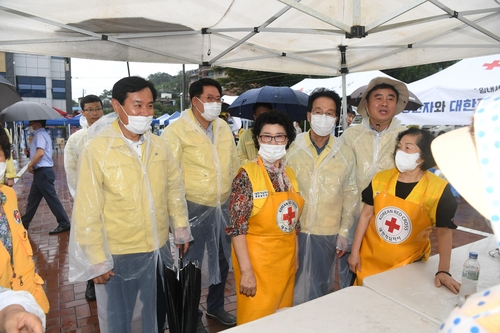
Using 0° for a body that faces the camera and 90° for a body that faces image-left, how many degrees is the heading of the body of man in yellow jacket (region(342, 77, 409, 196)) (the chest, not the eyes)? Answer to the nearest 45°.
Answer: approximately 0°

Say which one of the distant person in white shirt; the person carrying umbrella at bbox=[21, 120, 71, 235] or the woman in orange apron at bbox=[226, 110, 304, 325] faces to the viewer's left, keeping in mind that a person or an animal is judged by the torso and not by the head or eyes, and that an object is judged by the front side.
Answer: the person carrying umbrella

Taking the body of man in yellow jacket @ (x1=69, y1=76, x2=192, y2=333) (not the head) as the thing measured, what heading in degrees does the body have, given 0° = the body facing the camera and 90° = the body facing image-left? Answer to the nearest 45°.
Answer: approximately 315°

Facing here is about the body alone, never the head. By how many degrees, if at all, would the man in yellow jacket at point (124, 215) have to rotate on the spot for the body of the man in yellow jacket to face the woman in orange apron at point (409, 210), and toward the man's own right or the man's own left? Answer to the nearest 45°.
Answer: approximately 45° to the man's own left

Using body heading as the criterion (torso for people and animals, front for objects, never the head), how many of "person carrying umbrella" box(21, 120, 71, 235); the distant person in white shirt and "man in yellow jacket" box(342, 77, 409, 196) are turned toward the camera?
2

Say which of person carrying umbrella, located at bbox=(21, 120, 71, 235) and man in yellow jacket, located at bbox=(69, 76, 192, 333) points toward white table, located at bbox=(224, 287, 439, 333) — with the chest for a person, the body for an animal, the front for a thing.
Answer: the man in yellow jacket

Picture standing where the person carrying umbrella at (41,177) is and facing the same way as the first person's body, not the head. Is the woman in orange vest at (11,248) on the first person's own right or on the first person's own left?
on the first person's own left

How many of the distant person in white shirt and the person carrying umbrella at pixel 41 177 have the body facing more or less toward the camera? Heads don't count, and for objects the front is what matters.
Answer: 1

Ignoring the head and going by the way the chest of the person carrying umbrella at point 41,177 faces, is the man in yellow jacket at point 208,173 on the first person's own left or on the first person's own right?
on the first person's own left
